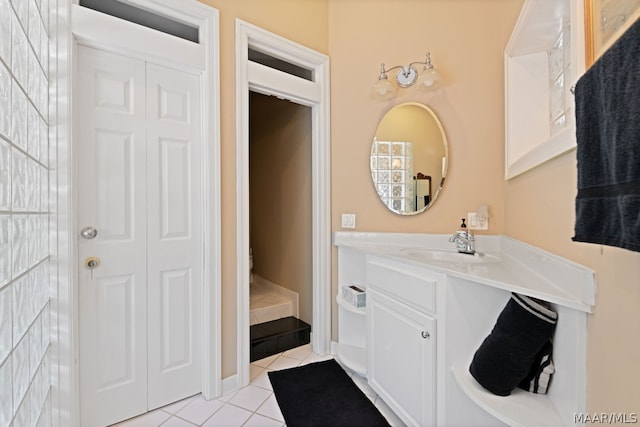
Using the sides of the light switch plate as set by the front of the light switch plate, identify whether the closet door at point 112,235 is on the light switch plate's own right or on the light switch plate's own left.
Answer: on the light switch plate's own right

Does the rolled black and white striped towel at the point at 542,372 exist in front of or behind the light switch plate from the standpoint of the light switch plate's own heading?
in front

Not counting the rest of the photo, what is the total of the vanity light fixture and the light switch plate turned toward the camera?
2

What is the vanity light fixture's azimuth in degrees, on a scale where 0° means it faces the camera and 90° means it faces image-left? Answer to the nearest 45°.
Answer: approximately 0°

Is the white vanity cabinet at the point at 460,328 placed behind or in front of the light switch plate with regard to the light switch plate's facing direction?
in front

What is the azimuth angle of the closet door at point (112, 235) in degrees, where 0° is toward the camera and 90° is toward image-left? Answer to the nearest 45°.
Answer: approximately 315°
